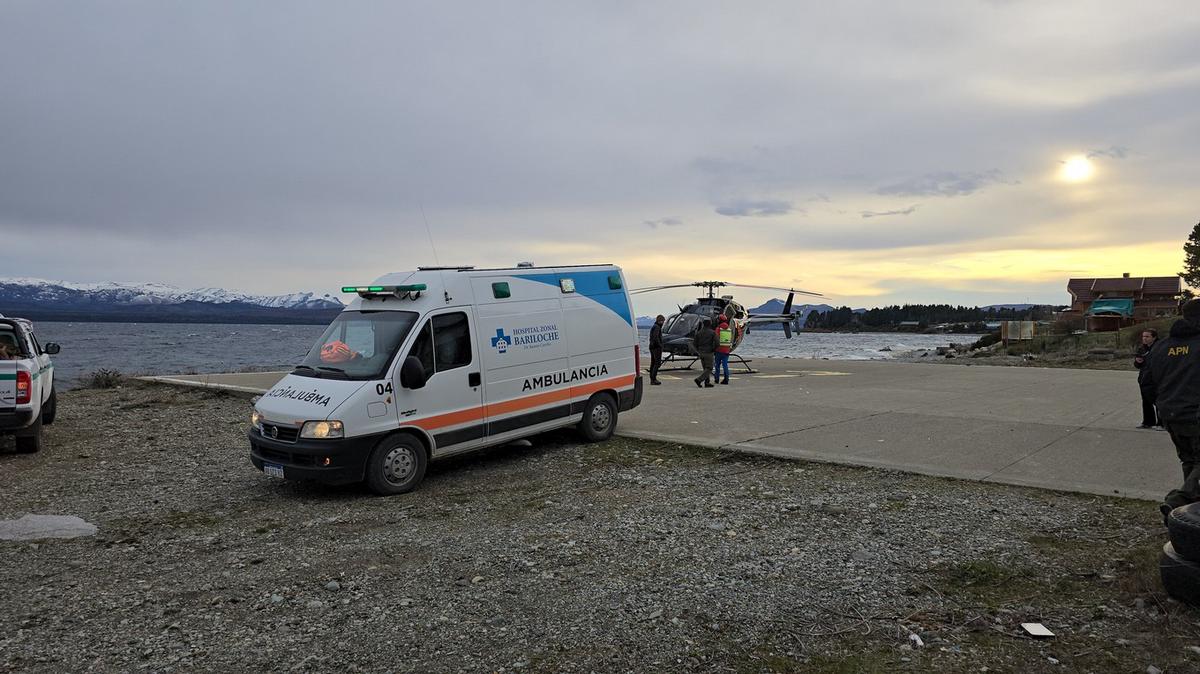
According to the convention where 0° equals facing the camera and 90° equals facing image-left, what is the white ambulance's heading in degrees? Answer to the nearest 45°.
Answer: approximately 45°

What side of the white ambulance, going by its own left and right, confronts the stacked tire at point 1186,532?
left

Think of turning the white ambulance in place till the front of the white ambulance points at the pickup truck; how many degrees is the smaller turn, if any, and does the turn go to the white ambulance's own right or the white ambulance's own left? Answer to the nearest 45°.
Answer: approximately 90° to the white ambulance's own right

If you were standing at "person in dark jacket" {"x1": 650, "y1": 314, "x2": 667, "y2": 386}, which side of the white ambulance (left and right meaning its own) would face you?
back

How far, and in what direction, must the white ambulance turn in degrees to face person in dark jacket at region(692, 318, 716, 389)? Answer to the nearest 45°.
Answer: approximately 180°

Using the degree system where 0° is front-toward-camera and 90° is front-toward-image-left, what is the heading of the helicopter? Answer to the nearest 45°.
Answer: approximately 45°

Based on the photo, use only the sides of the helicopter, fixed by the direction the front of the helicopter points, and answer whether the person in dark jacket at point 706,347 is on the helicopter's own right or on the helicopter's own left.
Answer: on the helicopter's own left

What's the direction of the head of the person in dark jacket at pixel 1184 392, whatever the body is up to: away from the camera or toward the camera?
away from the camera

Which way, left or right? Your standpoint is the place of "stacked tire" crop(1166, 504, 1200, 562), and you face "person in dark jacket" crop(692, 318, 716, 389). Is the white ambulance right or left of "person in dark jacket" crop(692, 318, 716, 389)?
left
